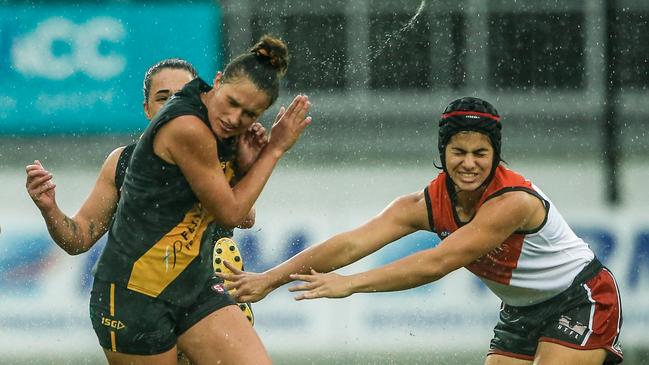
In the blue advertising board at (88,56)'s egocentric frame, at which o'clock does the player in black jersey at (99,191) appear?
The player in black jersey is roughly at 12 o'clock from the blue advertising board.

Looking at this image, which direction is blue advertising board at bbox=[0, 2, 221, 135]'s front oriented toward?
toward the camera

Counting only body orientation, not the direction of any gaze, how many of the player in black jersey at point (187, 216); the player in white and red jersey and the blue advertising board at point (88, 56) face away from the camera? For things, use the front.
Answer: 0

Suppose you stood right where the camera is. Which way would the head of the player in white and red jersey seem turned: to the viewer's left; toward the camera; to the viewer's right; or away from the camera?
toward the camera

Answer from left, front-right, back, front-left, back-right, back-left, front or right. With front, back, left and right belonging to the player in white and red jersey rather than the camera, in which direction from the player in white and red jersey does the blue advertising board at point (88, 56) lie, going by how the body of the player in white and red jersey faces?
right

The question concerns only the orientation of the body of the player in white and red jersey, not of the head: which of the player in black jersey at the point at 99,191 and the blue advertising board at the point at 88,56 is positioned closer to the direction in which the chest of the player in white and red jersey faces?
the player in black jersey

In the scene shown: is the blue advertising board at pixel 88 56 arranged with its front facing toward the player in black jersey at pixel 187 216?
yes

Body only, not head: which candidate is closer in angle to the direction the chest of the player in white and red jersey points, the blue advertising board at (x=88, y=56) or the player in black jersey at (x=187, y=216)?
the player in black jersey

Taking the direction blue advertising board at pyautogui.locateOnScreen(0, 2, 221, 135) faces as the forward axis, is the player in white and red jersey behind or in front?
in front

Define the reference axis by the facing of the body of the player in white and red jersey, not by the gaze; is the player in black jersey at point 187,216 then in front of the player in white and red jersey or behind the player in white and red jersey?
in front
